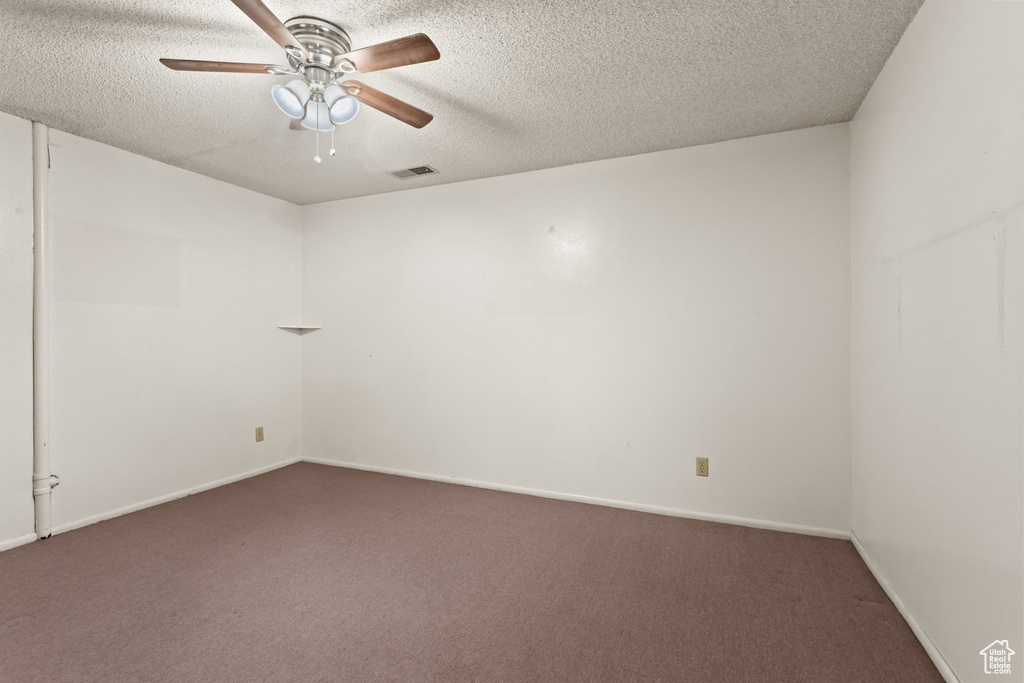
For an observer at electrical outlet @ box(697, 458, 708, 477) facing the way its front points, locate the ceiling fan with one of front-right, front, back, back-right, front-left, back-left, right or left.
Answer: front-right

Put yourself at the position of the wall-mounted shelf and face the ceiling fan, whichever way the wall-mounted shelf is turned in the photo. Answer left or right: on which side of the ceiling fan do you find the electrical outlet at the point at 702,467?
left

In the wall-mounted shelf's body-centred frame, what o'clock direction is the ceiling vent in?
The ceiling vent is roughly at 11 o'clock from the wall-mounted shelf.

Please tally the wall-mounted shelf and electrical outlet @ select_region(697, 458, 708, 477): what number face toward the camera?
2

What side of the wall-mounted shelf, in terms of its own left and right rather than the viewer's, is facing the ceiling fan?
front

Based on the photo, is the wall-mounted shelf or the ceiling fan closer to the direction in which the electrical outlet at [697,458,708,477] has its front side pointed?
the ceiling fan

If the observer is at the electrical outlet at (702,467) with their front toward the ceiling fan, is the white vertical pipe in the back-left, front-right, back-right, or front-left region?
front-right

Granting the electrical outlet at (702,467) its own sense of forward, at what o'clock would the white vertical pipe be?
The white vertical pipe is roughly at 2 o'clock from the electrical outlet.

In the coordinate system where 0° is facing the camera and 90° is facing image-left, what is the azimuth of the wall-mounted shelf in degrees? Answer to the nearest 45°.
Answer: approximately 0°

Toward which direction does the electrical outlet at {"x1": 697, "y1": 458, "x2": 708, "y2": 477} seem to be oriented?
toward the camera

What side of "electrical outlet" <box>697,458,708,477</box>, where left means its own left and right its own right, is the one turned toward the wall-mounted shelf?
right

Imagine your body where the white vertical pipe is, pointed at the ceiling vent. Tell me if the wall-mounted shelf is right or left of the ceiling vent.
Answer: left
